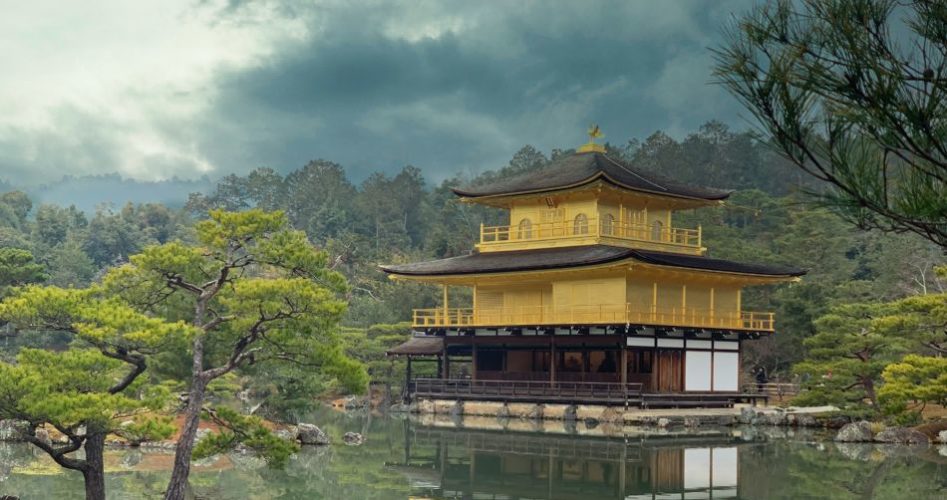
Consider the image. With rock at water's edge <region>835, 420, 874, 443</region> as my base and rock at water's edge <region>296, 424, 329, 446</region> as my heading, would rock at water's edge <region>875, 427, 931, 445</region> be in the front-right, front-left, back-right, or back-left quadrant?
back-left

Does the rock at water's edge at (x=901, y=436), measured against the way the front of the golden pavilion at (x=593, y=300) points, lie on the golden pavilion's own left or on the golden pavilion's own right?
on the golden pavilion's own left

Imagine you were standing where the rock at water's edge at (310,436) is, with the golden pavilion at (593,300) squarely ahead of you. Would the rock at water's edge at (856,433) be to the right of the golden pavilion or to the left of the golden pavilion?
right

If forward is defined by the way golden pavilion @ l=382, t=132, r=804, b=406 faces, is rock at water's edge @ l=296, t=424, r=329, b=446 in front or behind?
in front

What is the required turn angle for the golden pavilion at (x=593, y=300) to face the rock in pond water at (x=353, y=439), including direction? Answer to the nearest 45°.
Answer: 0° — it already faces it

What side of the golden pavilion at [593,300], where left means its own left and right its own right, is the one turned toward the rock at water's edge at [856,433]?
left

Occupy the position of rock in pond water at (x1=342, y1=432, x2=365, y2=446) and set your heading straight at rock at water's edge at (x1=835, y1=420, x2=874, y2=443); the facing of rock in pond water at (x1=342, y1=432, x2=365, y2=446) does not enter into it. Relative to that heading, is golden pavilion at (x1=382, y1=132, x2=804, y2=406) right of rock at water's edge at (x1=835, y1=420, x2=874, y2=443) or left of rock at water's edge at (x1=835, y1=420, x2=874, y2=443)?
left

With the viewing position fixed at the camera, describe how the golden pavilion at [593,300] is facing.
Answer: facing the viewer and to the left of the viewer
